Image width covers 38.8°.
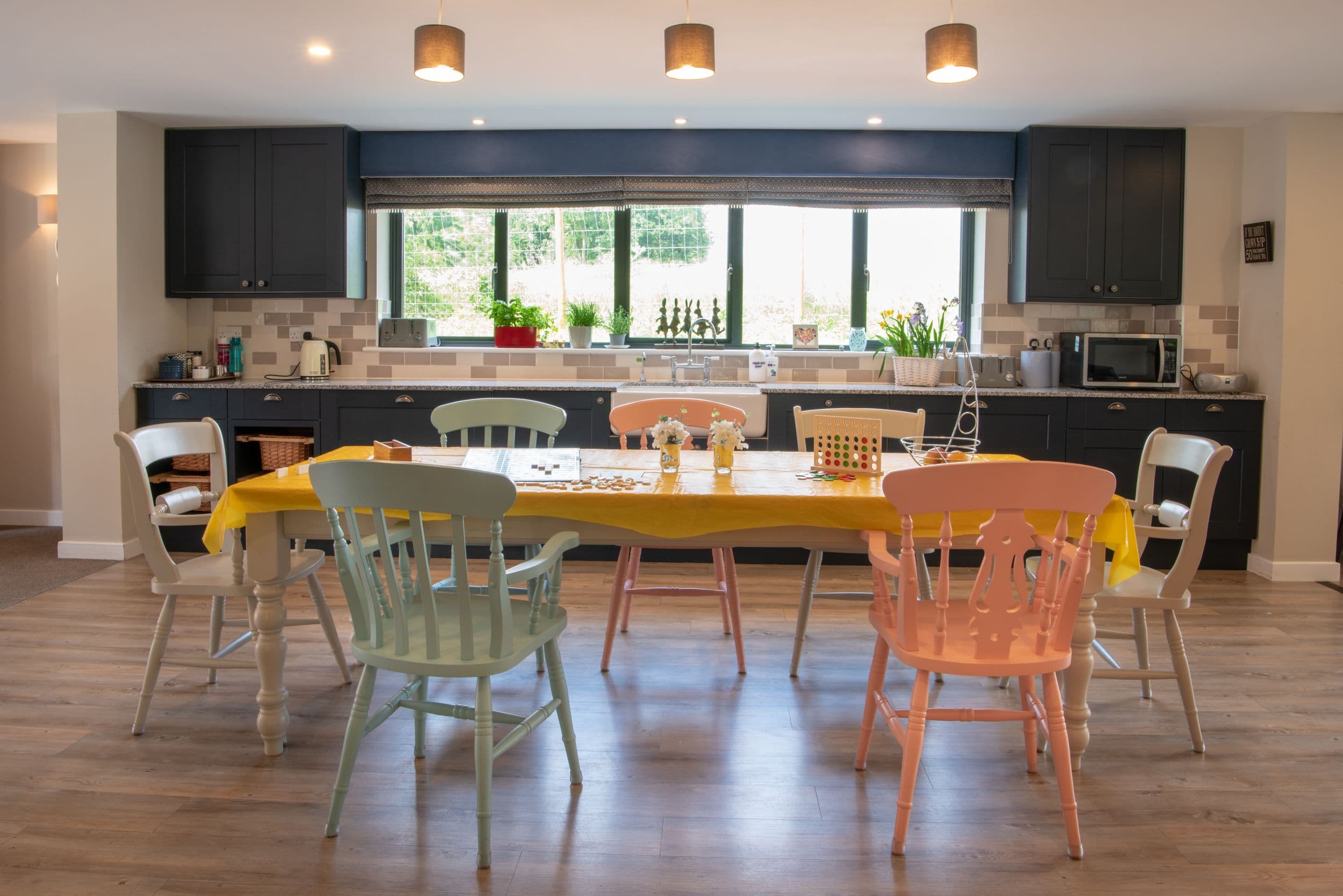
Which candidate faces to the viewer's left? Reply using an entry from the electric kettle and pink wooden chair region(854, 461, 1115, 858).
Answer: the electric kettle

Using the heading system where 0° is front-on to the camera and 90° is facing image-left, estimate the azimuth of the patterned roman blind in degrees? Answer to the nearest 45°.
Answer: approximately 0°

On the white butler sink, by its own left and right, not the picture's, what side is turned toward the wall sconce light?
right

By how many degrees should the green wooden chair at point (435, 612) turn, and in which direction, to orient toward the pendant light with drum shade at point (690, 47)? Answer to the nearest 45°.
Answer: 0° — it already faces it

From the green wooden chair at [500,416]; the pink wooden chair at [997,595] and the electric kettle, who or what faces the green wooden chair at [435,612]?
the green wooden chair at [500,416]

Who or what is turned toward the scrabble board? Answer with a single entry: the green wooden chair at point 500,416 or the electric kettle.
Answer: the green wooden chair

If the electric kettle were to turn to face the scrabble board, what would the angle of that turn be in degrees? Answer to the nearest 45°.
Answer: approximately 90° to its left

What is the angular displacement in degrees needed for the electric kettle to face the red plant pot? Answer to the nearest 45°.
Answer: approximately 180°
